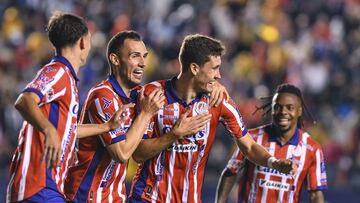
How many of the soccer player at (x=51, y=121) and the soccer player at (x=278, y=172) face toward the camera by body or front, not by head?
1

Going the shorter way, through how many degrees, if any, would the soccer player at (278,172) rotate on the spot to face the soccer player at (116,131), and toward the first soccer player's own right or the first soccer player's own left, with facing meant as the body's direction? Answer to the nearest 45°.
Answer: approximately 45° to the first soccer player's own right

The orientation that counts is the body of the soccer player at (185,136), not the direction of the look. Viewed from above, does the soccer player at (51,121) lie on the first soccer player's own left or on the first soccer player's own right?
on the first soccer player's own right

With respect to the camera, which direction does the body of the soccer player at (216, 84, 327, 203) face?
toward the camera

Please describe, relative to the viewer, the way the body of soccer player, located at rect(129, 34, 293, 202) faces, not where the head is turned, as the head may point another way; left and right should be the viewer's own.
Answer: facing the viewer and to the right of the viewer

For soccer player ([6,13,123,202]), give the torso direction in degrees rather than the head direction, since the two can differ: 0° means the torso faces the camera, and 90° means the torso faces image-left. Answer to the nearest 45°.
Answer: approximately 270°

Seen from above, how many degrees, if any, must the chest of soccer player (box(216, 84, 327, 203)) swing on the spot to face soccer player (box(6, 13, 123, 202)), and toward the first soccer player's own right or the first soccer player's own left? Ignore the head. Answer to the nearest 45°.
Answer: approximately 45° to the first soccer player's own right

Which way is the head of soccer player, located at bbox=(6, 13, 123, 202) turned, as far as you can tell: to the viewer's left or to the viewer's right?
to the viewer's right
